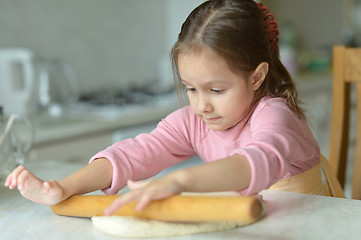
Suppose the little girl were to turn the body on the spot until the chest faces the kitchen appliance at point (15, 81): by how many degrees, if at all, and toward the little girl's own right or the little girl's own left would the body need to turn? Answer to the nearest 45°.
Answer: approximately 90° to the little girl's own right

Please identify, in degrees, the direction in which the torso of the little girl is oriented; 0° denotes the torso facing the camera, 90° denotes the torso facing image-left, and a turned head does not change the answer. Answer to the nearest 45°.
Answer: approximately 45°

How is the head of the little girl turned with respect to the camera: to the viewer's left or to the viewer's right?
to the viewer's left

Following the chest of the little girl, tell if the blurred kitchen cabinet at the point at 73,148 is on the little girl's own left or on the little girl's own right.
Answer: on the little girl's own right
